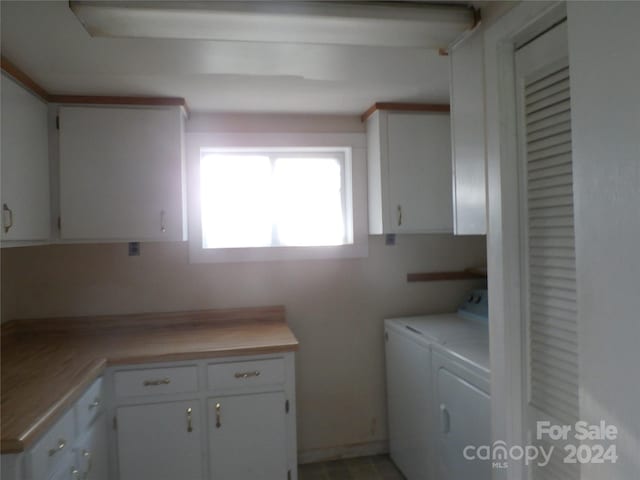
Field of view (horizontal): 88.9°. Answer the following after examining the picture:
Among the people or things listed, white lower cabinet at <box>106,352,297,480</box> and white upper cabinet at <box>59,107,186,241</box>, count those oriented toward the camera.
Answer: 2

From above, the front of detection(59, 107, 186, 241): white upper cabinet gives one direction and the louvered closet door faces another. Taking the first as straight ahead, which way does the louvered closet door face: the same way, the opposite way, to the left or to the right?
to the right

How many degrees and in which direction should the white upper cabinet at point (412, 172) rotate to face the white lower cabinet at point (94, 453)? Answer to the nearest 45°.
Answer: approximately 45° to its right

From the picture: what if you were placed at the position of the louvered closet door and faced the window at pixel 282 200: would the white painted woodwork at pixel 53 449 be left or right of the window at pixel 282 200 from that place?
left

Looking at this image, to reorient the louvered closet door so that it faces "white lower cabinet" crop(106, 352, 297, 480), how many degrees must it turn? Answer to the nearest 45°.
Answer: approximately 45° to its right

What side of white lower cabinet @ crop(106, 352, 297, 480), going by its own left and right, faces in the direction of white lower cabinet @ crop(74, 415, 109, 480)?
right

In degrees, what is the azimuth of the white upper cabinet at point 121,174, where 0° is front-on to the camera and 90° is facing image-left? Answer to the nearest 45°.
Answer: approximately 0°

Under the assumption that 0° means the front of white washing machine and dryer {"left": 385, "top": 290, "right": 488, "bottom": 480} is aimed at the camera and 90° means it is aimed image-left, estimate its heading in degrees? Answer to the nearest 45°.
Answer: approximately 45°

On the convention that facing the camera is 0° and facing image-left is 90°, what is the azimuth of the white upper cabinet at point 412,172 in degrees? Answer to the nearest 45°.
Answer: approximately 0°

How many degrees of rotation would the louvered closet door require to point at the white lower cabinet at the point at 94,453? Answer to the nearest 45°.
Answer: approximately 45° to its right
